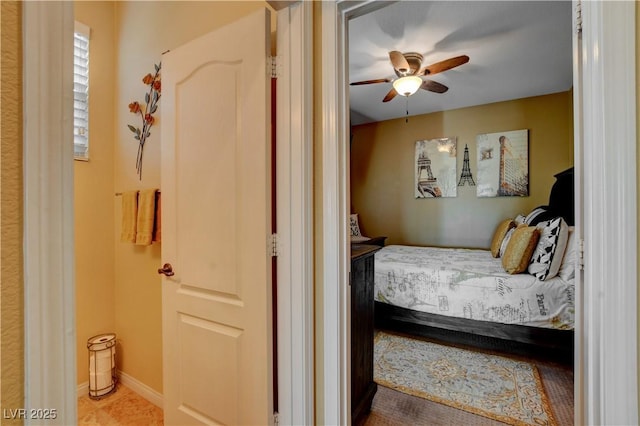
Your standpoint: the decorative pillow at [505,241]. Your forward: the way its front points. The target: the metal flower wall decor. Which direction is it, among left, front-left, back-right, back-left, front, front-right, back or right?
front-left

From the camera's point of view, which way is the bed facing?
to the viewer's left

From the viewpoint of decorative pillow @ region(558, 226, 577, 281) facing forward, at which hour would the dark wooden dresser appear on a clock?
The dark wooden dresser is roughly at 10 o'clock from the decorative pillow.

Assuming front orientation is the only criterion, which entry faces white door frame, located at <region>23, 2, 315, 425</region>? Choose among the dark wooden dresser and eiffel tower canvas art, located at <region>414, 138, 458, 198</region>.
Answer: the eiffel tower canvas art

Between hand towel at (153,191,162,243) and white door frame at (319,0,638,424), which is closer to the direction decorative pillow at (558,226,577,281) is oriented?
the hand towel

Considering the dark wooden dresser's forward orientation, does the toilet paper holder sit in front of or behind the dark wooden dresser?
behind

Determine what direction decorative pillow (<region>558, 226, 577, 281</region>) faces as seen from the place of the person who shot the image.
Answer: facing to the left of the viewer

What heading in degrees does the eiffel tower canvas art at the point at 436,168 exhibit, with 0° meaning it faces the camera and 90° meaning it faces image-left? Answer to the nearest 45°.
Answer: approximately 0°

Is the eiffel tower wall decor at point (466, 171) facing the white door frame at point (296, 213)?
yes

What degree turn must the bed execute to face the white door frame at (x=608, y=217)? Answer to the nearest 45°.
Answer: approximately 90° to its left

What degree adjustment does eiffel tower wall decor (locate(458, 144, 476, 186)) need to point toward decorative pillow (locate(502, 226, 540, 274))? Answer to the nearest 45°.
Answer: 0° — it already faces it

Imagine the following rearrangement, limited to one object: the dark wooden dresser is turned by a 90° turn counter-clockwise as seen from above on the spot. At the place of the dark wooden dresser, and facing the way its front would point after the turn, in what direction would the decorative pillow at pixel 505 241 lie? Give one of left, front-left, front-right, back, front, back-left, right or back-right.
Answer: front-right

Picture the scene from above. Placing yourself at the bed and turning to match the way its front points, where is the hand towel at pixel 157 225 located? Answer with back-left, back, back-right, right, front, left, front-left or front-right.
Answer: front-left

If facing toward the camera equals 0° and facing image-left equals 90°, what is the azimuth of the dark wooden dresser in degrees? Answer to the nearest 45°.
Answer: approximately 270°
